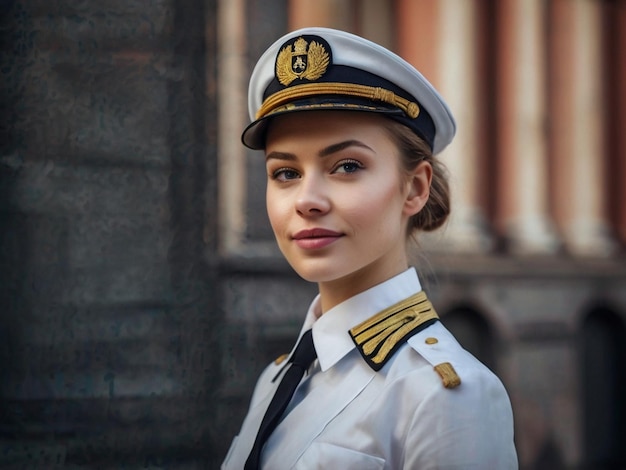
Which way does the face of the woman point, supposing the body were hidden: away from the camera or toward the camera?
toward the camera

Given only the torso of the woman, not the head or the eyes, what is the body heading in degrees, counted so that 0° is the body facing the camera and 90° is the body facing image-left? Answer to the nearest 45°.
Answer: approximately 45°
